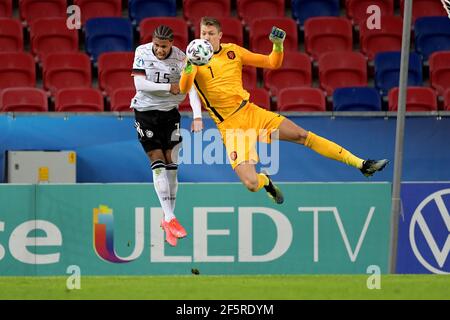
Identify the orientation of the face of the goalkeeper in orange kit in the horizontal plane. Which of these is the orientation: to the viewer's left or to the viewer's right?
to the viewer's left

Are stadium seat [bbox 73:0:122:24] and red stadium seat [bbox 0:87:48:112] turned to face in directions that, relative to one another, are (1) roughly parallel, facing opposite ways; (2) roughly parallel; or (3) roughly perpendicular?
roughly parallel

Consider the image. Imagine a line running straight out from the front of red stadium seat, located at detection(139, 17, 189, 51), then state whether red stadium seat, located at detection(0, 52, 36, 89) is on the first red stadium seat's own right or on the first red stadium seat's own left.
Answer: on the first red stadium seat's own right

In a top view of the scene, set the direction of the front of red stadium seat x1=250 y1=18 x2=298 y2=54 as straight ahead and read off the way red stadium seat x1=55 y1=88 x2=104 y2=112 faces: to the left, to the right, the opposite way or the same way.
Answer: the same way

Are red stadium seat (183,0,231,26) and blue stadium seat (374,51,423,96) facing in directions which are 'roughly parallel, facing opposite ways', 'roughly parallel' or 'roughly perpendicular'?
roughly parallel

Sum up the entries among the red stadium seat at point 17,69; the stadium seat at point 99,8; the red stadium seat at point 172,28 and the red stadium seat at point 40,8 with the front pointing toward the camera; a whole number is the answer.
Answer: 4

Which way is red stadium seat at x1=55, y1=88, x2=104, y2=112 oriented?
toward the camera

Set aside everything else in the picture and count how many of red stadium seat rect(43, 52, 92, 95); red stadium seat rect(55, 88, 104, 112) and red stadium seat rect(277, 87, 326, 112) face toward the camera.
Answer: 3

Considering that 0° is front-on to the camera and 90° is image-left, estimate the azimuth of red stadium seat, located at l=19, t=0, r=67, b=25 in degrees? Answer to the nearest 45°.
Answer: approximately 0°

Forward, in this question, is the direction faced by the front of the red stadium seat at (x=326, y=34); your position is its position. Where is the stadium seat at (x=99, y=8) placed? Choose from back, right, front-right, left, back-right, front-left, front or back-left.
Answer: right

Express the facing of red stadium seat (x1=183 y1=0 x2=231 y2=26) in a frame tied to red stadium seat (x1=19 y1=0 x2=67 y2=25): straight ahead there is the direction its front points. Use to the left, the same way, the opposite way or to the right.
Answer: the same way

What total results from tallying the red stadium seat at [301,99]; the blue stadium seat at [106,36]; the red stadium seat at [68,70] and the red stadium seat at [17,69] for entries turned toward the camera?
4

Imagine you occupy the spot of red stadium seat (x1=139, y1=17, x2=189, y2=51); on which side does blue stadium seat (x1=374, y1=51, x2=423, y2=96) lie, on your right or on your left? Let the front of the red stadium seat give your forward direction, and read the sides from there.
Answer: on your left

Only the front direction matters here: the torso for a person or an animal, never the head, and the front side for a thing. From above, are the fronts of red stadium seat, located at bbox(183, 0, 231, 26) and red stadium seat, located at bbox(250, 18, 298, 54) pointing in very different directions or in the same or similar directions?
same or similar directions

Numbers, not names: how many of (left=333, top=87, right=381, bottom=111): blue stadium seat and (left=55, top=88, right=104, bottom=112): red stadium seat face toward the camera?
2

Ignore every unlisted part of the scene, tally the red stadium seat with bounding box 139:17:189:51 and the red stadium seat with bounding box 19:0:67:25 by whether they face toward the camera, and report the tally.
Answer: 2

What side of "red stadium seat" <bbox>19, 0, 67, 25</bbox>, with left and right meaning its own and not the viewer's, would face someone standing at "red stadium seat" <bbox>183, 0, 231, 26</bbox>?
left

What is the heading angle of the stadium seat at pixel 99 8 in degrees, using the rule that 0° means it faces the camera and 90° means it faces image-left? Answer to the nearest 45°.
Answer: approximately 0°

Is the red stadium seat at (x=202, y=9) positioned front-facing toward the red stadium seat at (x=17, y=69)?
no

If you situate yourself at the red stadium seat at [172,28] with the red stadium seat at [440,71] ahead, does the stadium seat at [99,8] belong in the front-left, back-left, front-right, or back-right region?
back-left

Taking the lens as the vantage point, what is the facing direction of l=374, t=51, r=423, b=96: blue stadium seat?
facing the viewer

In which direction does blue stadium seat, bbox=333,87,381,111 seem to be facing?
toward the camera
